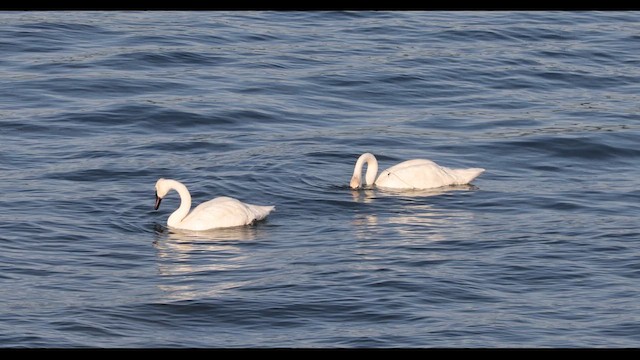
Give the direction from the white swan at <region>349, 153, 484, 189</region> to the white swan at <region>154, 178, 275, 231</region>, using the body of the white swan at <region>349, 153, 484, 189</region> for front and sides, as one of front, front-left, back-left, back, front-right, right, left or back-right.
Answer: front-left

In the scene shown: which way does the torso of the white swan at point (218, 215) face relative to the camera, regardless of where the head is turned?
to the viewer's left

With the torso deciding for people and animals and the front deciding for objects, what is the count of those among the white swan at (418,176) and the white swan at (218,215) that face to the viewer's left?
2

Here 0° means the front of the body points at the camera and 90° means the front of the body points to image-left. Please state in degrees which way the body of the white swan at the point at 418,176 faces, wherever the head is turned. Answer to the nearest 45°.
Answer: approximately 90°

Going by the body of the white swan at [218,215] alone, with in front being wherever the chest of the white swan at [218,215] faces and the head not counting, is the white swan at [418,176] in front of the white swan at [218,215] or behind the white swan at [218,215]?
behind
